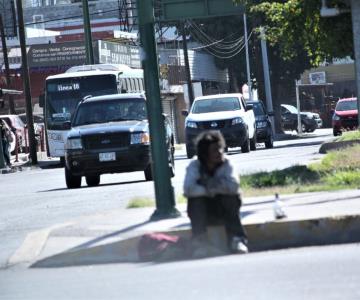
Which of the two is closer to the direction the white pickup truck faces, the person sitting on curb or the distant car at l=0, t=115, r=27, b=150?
the person sitting on curb

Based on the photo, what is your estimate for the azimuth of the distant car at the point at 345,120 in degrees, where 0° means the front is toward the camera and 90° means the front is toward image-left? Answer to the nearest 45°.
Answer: approximately 45°

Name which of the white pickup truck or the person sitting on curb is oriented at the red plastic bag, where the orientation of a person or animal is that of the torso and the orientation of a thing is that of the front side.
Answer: the white pickup truck

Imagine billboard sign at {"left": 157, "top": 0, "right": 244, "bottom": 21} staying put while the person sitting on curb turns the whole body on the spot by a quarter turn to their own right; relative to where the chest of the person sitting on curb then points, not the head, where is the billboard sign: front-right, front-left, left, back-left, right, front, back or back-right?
right

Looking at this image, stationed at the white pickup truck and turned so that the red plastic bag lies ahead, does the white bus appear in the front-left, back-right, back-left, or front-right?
back-right

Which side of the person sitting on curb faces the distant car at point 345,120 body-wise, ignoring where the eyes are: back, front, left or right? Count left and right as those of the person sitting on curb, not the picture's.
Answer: back

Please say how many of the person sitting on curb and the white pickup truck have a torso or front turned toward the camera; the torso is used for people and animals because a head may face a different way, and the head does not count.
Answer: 2

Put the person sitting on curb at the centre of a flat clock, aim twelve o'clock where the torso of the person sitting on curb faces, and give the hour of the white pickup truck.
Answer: The white pickup truck is roughly at 6 o'clock from the person sitting on curb.
